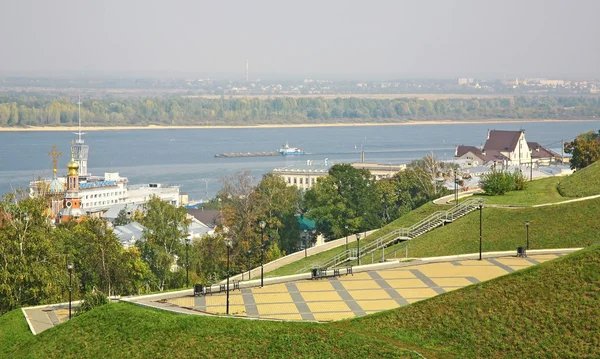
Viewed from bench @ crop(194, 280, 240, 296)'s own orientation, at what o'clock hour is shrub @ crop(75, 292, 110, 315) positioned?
The shrub is roughly at 4 o'clock from the bench.

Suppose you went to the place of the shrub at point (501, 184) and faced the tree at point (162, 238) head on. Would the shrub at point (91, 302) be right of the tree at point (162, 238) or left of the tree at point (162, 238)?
left

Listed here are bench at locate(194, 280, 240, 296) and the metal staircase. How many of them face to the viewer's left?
1

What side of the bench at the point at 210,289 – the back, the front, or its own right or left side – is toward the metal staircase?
left

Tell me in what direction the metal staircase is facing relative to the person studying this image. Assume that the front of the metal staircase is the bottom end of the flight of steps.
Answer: facing to the left of the viewer

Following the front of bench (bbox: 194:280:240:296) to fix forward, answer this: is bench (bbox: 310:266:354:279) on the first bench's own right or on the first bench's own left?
on the first bench's own left

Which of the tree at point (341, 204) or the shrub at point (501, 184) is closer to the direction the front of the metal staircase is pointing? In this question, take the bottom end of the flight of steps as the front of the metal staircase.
the tree

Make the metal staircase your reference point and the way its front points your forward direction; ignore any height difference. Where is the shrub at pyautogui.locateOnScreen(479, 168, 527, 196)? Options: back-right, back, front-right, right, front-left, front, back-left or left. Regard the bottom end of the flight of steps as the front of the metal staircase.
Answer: back-right
